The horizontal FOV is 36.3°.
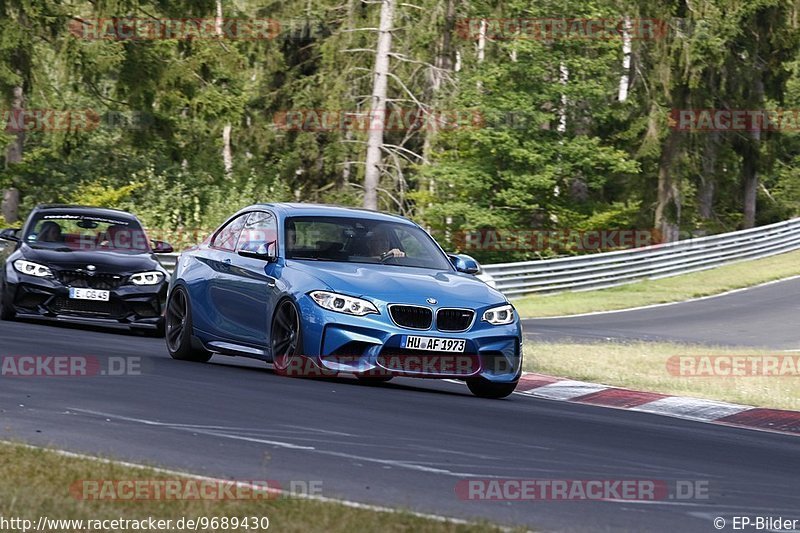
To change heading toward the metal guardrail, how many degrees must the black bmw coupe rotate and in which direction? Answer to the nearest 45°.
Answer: approximately 135° to its left

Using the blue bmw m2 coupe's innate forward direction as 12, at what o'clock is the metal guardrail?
The metal guardrail is roughly at 8 o'clock from the blue bmw m2 coupe.

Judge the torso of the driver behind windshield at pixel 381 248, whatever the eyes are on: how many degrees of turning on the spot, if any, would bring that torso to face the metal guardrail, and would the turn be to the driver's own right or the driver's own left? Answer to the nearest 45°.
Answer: approximately 135° to the driver's own left

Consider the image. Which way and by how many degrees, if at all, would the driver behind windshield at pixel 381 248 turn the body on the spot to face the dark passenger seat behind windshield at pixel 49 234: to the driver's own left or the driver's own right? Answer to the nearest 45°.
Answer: approximately 180°

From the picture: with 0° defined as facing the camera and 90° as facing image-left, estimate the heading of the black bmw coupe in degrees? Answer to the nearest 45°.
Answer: approximately 0°

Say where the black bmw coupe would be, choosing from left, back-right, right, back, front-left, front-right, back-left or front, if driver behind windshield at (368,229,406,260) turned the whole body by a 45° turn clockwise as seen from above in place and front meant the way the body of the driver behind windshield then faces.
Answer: back-right

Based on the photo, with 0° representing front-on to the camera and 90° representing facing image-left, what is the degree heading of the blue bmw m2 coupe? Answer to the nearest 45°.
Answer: approximately 315°
